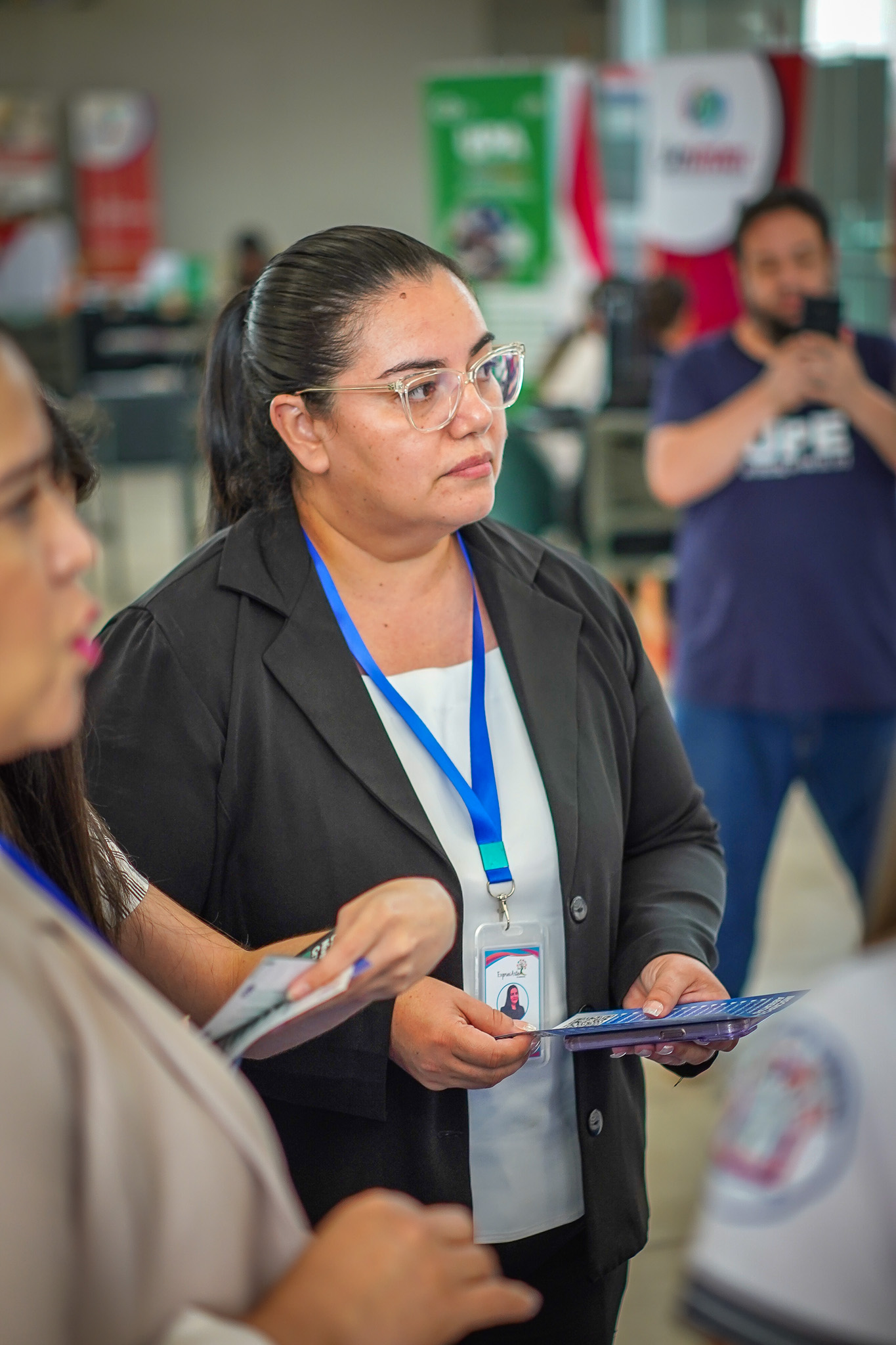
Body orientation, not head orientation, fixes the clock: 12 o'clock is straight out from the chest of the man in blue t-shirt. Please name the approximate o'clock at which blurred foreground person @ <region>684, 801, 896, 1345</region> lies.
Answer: The blurred foreground person is roughly at 12 o'clock from the man in blue t-shirt.

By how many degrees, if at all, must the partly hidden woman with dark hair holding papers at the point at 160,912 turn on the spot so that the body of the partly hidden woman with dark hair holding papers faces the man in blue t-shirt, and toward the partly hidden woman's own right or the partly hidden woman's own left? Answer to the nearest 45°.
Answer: approximately 45° to the partly hidden woman's own left

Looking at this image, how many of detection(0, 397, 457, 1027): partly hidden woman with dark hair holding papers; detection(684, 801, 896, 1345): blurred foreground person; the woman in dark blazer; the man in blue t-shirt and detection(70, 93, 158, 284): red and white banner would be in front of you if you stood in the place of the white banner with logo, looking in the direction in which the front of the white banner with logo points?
4

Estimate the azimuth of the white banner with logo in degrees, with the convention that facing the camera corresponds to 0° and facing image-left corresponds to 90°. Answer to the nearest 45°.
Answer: approximately 0°

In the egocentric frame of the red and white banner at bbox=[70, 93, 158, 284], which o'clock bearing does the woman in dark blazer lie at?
The woman in dark blazer is roughly at 12 o'clock from the red and white banner.

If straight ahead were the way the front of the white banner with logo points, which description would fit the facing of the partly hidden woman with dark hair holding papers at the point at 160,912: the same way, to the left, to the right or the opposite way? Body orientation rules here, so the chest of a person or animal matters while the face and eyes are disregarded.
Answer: to the left

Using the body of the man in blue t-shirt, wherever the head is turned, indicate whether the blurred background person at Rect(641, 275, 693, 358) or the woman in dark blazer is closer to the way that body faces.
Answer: the woman in dark blazer

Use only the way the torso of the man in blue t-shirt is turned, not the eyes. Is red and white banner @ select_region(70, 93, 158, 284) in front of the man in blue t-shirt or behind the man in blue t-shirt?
behind

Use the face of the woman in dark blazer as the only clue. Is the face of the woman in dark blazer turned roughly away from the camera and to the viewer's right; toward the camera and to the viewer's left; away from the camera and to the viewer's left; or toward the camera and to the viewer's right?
toward the camera and to the viewer's right

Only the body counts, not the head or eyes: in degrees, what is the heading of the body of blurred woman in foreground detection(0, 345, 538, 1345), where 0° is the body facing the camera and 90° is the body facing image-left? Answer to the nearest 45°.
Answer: approximately 270°

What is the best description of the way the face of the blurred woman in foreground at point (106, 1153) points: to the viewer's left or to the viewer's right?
to the viewer's right

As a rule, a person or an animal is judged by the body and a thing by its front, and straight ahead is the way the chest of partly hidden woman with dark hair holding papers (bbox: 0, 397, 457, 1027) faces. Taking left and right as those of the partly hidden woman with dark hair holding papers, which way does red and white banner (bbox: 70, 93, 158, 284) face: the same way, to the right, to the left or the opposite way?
to the right

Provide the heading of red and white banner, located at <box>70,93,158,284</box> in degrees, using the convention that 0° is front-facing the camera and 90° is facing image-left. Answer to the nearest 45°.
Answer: approximately 0°

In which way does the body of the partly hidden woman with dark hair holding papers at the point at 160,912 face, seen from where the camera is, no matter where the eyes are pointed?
to the viewer's right
